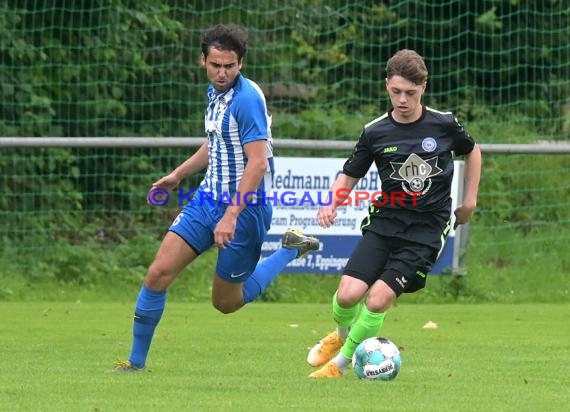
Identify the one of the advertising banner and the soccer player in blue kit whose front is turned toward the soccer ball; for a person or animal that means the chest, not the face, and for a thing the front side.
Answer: the advertising banner

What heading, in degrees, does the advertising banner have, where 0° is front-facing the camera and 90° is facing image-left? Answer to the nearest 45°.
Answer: approximately 0°

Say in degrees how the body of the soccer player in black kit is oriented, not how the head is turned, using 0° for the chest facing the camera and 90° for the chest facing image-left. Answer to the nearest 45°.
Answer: approximately 0°

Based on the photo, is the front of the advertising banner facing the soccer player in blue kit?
yes

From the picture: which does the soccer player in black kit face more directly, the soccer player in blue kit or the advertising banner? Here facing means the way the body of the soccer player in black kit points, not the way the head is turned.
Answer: the soccer player in blue kit

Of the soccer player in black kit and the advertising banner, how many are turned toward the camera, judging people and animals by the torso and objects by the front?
2

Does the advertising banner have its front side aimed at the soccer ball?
yes

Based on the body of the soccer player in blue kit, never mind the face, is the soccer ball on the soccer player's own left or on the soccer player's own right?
on the soccer player's own left
